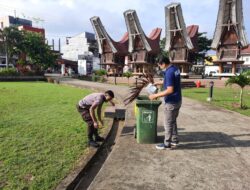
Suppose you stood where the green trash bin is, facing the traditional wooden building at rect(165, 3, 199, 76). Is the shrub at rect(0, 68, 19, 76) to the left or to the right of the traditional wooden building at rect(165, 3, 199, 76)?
left

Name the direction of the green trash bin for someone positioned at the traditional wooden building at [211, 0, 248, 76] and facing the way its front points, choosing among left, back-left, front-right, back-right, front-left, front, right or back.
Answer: front

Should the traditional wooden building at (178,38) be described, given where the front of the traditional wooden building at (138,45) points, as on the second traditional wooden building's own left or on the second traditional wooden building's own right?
on the second traditional wooden building's own left

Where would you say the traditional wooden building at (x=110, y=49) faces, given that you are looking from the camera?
facing the viewer and to the left of the viewer

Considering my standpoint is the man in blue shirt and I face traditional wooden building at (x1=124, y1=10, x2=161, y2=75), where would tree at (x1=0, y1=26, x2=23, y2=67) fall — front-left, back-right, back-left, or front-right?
front-left

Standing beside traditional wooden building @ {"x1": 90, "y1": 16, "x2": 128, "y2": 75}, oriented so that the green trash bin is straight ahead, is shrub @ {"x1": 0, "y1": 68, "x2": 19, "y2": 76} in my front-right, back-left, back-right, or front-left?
front-right

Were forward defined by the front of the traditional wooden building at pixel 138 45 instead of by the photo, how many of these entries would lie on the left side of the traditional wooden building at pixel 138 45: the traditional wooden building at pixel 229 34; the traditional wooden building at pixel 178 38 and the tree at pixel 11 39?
2

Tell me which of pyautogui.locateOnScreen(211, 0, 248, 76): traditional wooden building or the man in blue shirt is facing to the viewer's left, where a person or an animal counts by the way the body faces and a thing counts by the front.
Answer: the man in blue shirt

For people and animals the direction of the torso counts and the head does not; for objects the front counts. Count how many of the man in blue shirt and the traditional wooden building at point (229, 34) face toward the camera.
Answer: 1

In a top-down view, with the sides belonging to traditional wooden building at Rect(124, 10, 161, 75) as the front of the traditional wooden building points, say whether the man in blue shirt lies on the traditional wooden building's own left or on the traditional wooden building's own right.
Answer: on the traditional wooden building's own left

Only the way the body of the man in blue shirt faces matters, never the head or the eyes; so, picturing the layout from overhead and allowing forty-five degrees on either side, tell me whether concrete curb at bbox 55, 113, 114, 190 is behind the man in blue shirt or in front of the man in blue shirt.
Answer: in front

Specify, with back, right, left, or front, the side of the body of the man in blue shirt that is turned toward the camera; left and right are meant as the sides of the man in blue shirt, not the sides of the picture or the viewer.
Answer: left

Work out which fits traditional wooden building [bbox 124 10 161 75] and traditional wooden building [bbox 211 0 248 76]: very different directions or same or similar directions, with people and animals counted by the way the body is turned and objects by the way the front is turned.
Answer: same or similar directions

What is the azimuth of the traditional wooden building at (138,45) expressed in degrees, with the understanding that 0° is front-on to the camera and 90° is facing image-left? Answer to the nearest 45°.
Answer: approximately 45°

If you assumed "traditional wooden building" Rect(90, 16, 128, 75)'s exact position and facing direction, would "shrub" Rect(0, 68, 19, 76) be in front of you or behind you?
in front

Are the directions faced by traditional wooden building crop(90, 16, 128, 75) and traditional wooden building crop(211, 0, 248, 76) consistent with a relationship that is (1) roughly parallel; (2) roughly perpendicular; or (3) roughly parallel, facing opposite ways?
roughly parallel

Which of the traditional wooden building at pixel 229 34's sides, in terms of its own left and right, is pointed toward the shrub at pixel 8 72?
right

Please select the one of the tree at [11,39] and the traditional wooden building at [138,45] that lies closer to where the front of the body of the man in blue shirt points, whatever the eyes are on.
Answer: the tree

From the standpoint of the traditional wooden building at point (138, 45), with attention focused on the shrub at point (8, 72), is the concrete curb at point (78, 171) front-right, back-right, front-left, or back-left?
front-left

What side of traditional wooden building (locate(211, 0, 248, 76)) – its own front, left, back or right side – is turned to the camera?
front
